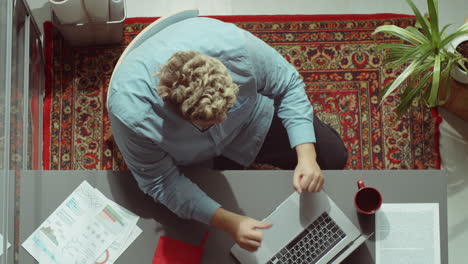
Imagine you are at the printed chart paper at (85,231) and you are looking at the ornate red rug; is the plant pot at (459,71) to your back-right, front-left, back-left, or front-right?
front-right

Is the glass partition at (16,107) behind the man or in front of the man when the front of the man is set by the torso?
behind

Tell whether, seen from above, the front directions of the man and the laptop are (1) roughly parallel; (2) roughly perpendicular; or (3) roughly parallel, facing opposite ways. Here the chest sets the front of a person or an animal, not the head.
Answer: roughly parallel, facing opposite ways

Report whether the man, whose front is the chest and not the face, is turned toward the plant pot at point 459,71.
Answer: no

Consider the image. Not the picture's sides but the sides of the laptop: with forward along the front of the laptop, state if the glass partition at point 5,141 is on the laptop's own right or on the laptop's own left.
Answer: on the laptop's own left

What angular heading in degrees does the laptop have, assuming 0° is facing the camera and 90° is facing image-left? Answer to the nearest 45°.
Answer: approximately 135°

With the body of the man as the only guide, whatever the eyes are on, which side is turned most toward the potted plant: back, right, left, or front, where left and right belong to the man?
left

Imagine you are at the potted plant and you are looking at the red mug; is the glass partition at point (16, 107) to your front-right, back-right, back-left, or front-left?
front-right

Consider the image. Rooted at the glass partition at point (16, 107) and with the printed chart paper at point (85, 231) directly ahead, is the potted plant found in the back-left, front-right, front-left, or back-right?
front-left

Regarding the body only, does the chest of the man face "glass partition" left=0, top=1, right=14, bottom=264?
no

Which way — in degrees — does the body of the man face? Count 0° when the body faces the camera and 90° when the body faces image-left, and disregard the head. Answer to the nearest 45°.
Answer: approximately 315°

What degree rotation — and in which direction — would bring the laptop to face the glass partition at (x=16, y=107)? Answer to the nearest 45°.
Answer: approximately 45° to its left

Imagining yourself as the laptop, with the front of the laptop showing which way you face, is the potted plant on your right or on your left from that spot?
on your right

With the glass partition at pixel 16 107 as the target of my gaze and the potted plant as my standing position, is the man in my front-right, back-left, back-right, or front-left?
front-left
